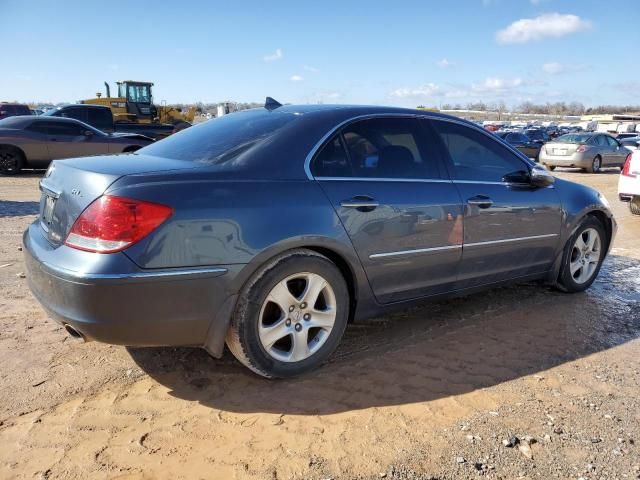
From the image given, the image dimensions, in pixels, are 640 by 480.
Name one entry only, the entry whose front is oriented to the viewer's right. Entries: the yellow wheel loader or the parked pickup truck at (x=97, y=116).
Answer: the yellow wheel loader

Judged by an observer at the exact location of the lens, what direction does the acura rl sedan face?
facing away from the viewer and to the right of the viewer

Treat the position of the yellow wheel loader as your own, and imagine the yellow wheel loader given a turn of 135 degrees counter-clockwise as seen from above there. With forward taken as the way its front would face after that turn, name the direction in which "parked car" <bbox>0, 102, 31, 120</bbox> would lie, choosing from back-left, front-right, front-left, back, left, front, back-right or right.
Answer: front-left

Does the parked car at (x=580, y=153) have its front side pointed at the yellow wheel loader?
no

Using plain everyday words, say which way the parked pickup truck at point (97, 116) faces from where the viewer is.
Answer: facing to the left of the viewer

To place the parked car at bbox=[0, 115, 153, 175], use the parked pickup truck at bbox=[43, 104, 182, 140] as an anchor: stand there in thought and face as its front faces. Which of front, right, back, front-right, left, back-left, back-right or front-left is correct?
left

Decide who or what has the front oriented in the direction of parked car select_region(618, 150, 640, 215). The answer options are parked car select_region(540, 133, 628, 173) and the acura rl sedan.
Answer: the acura rl sedan

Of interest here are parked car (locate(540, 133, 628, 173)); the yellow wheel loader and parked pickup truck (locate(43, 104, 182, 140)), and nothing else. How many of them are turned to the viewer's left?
1

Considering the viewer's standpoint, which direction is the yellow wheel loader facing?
facing to the right of the viewer

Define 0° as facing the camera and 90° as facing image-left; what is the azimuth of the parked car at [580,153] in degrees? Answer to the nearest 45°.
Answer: approximately 225°

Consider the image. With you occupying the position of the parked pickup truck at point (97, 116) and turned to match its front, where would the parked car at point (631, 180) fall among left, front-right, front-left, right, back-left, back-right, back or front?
back-left

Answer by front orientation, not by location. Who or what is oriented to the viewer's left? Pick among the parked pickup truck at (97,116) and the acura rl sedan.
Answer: the parked pickup truck

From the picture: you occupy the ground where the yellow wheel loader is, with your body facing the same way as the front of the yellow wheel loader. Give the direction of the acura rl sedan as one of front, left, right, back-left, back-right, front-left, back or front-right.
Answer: right

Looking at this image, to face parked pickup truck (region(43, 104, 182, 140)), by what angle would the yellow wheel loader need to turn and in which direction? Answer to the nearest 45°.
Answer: approximately 90° to its right
